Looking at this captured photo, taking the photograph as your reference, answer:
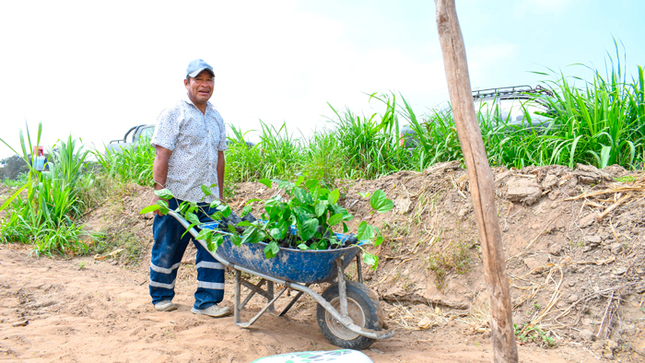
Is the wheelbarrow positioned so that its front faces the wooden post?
yes

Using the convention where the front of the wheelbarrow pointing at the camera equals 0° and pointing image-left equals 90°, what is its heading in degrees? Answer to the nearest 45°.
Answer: approximately 315°

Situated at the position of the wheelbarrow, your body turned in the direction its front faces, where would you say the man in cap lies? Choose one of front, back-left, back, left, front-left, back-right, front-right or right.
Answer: back

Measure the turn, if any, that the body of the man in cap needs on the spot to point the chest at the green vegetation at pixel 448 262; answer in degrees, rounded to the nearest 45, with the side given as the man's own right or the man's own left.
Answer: approximately 45° to the man's own left

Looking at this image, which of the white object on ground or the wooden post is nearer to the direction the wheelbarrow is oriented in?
the wooden post
